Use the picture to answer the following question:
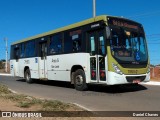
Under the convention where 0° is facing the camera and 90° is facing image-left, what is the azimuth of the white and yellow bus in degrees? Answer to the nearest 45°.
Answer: approximately 315°
